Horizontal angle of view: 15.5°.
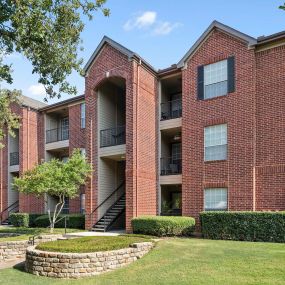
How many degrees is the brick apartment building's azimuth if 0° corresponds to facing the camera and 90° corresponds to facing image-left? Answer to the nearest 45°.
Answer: approximately 45°

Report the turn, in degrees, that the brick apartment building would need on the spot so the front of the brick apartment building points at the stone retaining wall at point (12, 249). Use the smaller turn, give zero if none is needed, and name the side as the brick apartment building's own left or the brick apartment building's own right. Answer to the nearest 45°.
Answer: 0° — it already faces it

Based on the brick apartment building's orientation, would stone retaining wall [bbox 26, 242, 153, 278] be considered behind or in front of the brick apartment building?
in front

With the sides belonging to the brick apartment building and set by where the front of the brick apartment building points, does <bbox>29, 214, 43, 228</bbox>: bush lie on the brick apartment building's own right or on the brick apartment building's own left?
on the brick apartment building's own right
